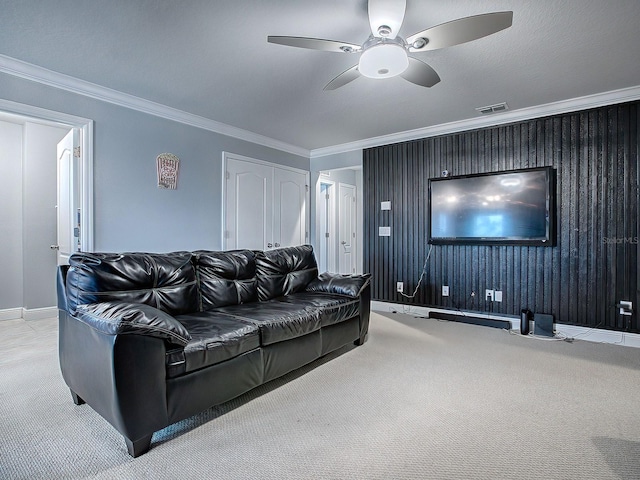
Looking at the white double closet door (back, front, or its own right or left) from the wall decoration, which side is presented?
right

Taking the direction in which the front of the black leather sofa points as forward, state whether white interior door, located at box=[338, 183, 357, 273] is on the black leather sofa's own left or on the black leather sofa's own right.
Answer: on the black leather sofa's own left

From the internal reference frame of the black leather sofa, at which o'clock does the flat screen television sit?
The flat screen television is roughly at 10 o'clock from the black leather sofa.

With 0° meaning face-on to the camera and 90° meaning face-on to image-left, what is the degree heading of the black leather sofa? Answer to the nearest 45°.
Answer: approximately 315°

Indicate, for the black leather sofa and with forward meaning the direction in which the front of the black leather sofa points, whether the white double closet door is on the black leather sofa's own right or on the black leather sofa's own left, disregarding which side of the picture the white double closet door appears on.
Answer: on the black leather sofa's own left

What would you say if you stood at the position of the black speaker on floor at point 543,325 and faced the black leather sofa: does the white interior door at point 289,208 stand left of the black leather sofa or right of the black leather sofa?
right

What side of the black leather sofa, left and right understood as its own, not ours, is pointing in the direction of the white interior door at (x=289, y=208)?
left

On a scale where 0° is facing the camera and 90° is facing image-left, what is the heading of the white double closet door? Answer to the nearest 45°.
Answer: approximately 315°
